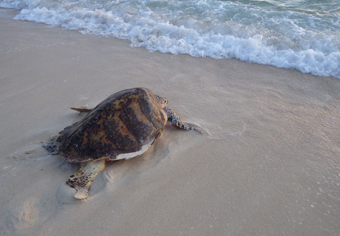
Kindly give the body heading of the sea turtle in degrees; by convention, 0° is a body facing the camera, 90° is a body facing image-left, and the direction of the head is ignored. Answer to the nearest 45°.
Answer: approximately 225°
